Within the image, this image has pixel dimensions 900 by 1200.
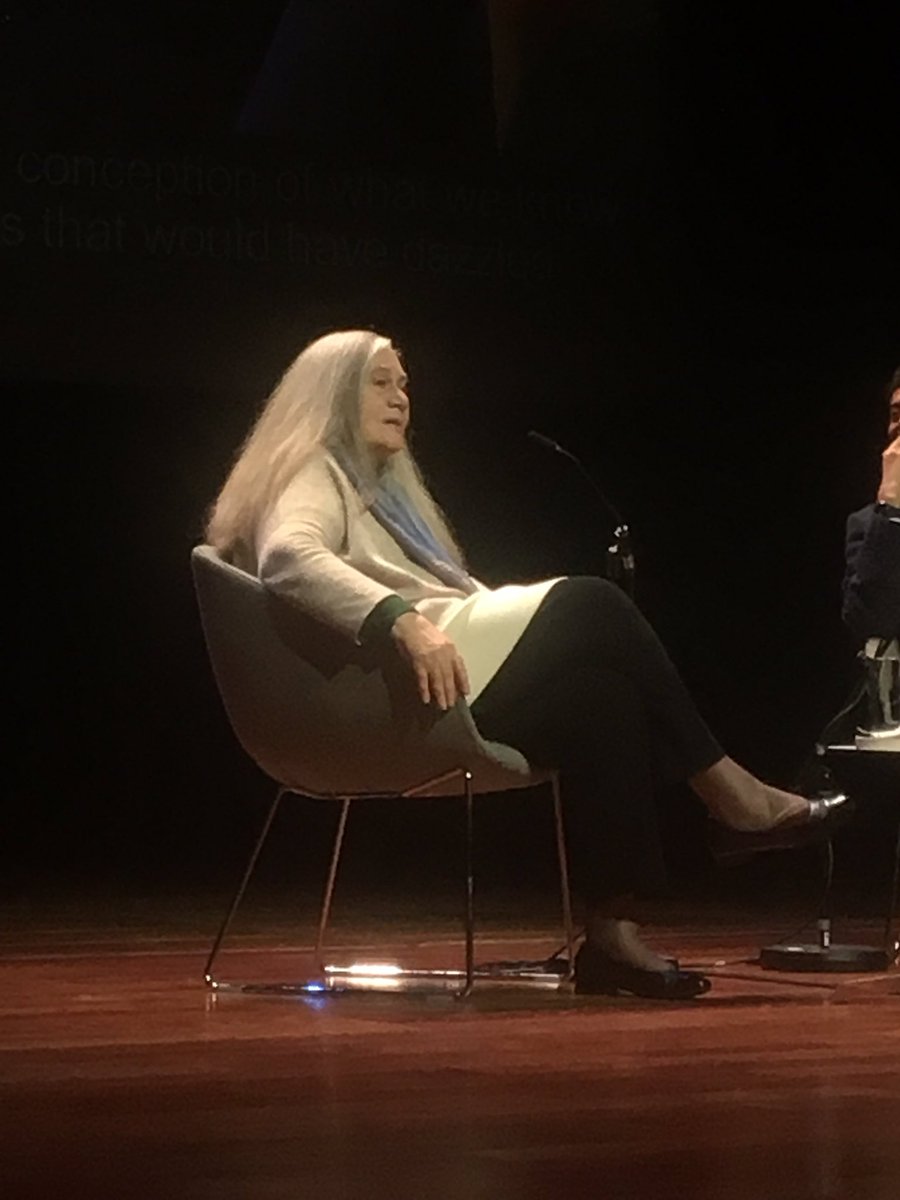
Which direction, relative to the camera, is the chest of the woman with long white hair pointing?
to the viewer's right

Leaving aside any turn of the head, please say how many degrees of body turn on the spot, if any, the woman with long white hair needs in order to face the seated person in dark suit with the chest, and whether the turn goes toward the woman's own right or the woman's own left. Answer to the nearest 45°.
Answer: approximately 45° to the woman's own left
